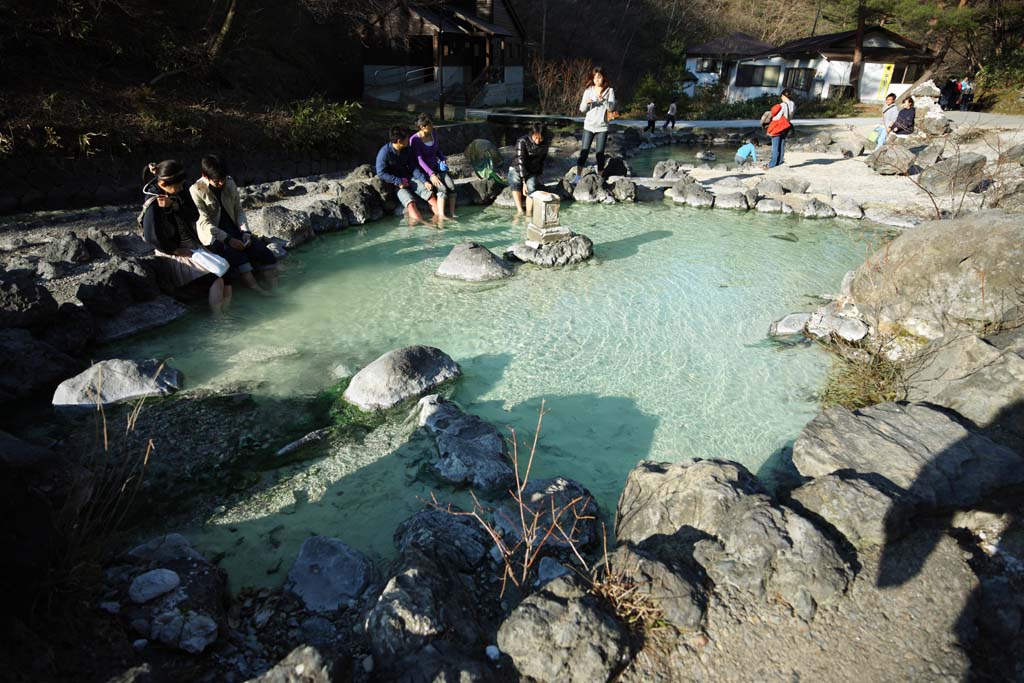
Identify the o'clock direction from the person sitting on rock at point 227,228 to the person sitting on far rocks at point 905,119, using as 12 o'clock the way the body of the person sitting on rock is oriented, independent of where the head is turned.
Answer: The person sitting on far rocks is roughly at 10 o'clock from the person sitting on rock.

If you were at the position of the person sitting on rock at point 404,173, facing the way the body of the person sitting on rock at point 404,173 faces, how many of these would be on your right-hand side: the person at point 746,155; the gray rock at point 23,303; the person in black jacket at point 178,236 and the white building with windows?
2

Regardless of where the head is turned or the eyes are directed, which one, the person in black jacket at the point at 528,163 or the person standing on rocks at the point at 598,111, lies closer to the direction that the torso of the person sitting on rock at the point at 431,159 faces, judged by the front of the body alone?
the person in black jacket

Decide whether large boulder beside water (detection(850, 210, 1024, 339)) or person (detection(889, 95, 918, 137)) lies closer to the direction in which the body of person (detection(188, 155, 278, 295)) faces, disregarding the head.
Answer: the large boulder beside water

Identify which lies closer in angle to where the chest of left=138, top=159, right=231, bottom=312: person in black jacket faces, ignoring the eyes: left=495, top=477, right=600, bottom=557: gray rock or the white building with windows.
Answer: the gray rock

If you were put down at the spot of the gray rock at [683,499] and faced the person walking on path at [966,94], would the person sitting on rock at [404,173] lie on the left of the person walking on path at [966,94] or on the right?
left

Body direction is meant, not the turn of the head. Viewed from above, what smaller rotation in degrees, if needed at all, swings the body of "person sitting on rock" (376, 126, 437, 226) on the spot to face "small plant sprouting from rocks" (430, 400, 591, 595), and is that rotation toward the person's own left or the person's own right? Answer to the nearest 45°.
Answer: approximately 45° to the person's own right

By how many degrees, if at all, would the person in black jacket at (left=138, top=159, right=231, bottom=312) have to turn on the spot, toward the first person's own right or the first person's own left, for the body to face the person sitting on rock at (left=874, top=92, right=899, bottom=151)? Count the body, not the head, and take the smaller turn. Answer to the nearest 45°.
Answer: approximately 45° to the first person's own left

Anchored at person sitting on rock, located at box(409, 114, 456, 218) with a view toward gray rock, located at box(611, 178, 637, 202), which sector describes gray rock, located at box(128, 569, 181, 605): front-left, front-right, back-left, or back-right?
back-right
